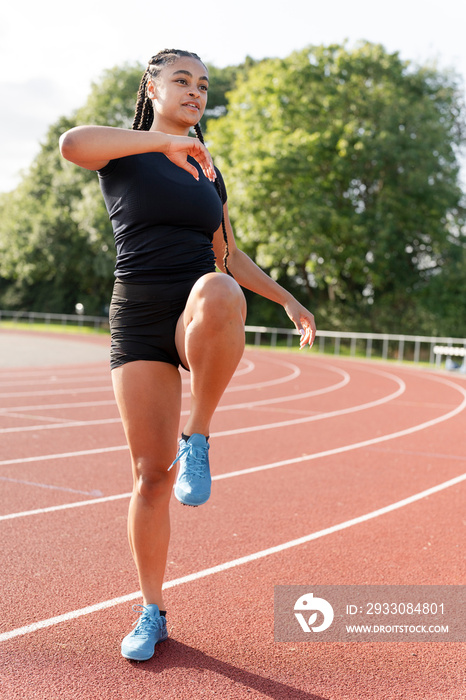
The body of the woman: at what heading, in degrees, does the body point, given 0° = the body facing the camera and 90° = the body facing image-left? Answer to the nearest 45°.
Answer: approximately 315°

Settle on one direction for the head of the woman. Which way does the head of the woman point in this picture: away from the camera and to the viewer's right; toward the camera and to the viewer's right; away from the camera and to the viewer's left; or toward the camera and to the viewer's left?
toward the camera and to the viewer's right

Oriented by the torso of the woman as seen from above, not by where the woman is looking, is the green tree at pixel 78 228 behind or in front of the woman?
behind

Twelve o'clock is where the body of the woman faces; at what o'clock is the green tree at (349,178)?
The green tree is roughly at 8 o'clock from the woman.

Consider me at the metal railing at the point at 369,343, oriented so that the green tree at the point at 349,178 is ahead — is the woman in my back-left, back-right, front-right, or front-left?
back-left
